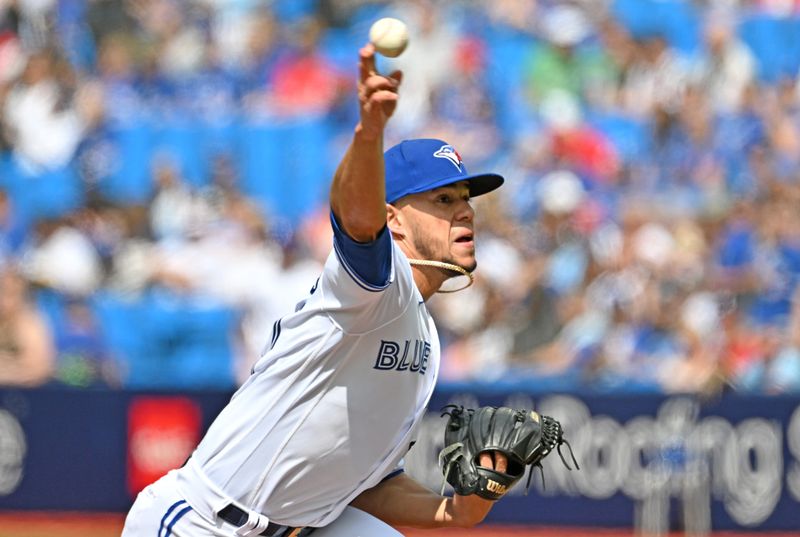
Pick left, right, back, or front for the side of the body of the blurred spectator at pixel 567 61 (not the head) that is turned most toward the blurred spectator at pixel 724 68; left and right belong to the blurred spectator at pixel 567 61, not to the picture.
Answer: left

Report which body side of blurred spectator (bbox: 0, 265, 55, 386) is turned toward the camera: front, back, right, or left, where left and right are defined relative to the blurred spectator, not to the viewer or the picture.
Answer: front

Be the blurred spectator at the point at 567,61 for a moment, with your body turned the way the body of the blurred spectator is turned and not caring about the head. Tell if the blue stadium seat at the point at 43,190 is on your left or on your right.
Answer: on your right

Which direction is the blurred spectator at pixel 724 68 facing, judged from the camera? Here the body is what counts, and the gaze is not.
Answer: toward the camera

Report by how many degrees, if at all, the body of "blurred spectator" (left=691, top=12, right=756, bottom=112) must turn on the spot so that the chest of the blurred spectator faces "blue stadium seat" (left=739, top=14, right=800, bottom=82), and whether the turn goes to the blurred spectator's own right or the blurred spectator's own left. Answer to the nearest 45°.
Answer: approximately 135° to the blurred spectator's own left

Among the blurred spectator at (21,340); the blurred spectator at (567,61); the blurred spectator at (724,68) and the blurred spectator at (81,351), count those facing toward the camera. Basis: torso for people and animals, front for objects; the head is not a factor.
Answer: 4

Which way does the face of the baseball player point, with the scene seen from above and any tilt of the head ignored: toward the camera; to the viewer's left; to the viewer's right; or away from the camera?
to the viewer's right

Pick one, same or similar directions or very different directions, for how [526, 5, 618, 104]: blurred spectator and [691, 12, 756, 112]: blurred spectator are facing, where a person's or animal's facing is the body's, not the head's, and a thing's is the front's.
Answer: same or similar directions

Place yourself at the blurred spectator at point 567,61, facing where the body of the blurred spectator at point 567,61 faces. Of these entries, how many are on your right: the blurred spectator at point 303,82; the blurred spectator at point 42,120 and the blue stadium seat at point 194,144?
3

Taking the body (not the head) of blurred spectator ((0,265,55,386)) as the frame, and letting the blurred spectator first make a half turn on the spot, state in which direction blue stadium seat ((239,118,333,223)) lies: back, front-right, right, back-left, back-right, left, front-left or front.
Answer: right

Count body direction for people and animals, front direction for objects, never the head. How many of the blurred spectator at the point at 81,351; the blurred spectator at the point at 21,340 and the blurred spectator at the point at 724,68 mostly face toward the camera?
3
